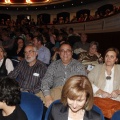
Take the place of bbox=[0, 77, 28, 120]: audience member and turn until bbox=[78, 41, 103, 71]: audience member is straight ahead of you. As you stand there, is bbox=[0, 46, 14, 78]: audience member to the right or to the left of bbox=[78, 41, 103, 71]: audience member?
left

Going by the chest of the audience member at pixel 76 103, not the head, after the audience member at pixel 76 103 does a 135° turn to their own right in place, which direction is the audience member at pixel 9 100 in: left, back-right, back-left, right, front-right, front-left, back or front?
front-left

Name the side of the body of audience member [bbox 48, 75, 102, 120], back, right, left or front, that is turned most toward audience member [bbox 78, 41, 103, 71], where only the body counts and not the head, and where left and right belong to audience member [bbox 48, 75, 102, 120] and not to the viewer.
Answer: back

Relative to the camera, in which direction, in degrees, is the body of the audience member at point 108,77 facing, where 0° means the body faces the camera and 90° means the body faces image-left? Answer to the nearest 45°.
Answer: approximately 0°

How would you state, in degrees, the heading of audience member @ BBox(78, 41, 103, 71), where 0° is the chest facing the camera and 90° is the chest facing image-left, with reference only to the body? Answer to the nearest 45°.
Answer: approximately 0°
